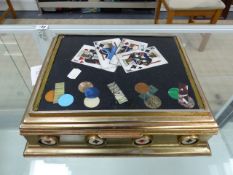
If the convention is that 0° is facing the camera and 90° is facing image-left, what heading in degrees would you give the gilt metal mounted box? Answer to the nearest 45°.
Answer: approximately 0°
